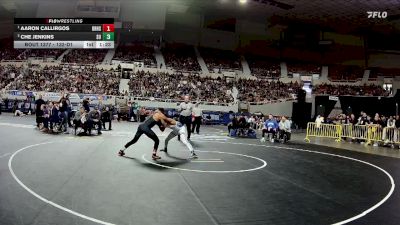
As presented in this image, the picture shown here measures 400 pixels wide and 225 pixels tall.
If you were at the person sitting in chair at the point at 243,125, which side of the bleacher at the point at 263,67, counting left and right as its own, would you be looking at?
front

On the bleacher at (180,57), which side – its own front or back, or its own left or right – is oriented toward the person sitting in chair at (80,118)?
front

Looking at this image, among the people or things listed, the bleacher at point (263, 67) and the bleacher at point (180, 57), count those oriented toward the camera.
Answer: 2

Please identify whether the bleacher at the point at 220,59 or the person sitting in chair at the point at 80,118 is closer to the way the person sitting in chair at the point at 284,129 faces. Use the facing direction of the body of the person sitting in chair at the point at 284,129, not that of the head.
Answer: the person sitting in chair

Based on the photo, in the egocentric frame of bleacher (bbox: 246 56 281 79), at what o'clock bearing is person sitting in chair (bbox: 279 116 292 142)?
The person sitting in chair is roughly at 12 o'clock from the bleacher.

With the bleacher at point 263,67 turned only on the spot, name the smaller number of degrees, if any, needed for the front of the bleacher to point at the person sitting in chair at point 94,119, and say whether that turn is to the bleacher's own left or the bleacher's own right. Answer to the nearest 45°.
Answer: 0° — it already faces them

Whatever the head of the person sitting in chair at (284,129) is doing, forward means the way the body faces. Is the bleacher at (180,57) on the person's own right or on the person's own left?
on the person's own right

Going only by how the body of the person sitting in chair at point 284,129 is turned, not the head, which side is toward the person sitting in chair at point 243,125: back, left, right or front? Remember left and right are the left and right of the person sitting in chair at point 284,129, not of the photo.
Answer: right

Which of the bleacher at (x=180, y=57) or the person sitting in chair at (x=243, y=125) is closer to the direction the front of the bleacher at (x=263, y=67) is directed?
the person sitting in chair

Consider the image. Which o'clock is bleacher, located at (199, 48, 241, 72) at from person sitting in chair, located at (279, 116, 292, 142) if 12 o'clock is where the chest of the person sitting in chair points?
The bleacher is roughly at 4 o'clock from the person sitting in chair.
